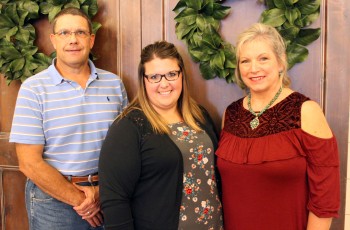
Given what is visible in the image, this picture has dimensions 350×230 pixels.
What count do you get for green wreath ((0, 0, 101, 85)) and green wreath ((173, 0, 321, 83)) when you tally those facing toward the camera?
2

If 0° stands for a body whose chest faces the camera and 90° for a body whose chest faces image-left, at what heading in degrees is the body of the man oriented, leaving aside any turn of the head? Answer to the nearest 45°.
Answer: approximately 315°

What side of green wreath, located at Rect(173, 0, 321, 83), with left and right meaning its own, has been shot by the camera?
front

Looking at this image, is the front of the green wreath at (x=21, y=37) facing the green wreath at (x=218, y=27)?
no

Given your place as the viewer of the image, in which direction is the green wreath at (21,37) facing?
facing the viewer

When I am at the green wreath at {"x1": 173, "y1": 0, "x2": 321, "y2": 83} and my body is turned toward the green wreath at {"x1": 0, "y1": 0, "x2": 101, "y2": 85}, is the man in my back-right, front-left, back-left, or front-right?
front-left

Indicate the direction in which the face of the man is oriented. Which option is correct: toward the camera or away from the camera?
toward the camera

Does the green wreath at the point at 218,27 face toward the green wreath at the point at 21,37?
no
